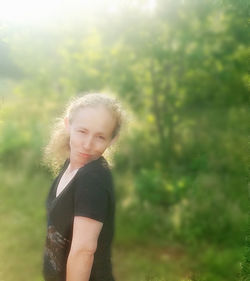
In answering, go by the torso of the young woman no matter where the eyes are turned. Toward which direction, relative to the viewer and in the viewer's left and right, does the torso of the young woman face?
facing the viewer and to the left of the viewer
